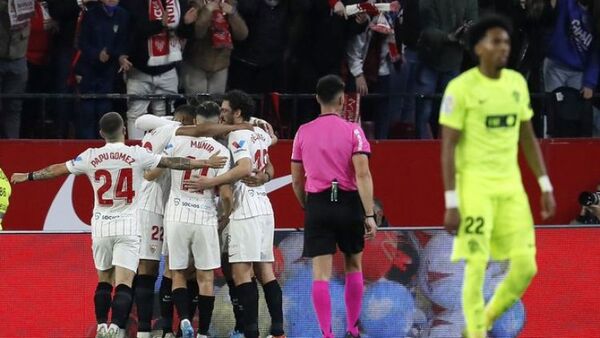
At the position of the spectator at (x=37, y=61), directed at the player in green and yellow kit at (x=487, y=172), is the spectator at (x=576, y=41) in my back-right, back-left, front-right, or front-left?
front-left

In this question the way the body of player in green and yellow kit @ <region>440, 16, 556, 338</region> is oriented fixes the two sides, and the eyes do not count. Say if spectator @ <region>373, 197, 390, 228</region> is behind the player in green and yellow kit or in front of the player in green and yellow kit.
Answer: behind

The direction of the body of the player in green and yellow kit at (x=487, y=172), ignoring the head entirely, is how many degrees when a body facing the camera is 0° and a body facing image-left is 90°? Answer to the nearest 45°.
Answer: approximately 315°

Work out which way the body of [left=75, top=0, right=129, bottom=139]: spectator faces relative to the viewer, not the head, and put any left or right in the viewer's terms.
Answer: facing the viewer

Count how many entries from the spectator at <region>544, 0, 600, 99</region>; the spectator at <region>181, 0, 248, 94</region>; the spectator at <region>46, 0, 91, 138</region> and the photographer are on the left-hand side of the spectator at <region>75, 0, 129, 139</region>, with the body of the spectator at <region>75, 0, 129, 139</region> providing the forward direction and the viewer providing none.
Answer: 3

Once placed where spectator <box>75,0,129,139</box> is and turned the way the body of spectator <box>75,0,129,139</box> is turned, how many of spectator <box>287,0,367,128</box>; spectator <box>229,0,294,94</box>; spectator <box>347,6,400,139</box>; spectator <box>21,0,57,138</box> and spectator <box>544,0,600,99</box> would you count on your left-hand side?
4

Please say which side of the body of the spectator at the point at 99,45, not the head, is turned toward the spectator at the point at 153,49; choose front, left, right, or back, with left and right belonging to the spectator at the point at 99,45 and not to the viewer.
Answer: left
